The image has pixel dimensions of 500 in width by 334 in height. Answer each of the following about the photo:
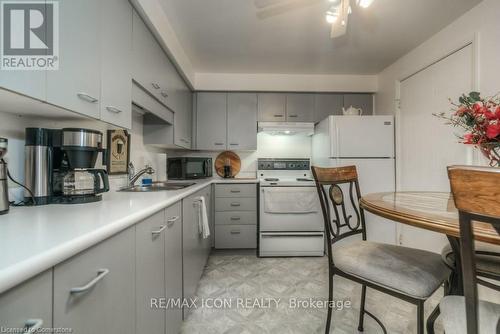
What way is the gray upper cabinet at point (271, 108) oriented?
toward the camera

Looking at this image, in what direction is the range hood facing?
toward the camera

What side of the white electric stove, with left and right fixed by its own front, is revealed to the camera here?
front

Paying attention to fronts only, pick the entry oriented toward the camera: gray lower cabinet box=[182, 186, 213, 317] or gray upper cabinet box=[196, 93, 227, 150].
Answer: the gray upper cabinet

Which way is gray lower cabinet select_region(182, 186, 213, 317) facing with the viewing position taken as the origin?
facing to the right of the viewer

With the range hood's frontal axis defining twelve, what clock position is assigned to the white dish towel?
The white dish towel is roughly at 1 o'clock from the range hood.

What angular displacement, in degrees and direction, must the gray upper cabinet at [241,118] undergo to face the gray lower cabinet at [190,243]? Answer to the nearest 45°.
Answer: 0° — it already faces it

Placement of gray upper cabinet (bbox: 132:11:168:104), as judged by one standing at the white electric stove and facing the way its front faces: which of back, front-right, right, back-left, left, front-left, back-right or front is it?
front-right

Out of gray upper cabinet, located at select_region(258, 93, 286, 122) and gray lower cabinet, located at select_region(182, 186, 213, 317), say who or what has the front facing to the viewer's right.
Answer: the gray lower cabinet

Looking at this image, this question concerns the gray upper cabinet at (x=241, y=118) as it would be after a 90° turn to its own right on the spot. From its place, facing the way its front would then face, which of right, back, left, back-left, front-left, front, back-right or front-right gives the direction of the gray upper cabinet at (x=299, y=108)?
back

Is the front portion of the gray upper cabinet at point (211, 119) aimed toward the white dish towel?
yes

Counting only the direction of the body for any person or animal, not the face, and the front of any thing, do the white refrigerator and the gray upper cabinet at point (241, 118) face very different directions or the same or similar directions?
same or similar directions

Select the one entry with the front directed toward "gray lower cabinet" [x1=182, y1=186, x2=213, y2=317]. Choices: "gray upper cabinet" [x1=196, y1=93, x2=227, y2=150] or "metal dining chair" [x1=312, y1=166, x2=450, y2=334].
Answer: the gray upper cabinet

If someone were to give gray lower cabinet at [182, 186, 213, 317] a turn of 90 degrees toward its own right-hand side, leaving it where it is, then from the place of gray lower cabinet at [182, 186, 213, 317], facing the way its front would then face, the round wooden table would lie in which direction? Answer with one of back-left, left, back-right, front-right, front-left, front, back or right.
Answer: front-left

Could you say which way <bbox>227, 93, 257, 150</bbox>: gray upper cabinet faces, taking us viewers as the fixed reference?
facing the viewer
